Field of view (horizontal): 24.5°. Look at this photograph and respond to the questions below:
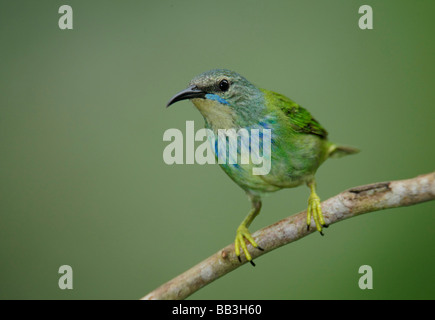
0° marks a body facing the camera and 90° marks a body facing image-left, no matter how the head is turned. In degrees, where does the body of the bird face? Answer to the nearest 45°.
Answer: approximately 45°
